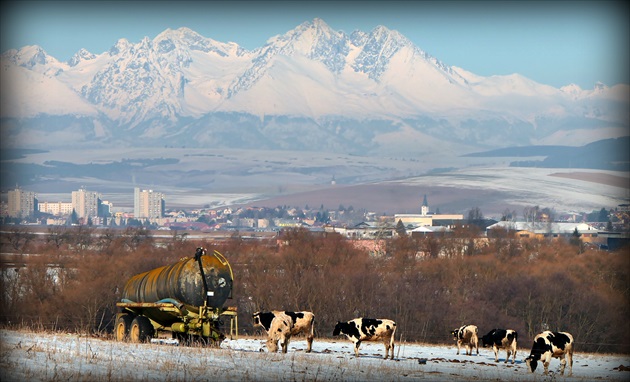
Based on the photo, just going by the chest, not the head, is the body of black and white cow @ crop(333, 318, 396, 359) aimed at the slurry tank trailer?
yes

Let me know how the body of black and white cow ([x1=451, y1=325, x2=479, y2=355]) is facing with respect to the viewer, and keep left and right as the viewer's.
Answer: facing away from the viewer and to the left of the viewer

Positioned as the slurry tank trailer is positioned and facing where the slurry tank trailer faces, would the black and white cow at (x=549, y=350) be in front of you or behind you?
in front

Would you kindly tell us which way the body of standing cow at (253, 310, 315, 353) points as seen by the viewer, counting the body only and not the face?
to the viewer's left

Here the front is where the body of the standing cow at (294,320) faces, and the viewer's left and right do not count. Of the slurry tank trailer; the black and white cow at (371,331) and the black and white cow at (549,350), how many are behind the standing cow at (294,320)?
2

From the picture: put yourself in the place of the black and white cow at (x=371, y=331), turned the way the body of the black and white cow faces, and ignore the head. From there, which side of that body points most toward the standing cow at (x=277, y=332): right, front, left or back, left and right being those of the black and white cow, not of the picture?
front

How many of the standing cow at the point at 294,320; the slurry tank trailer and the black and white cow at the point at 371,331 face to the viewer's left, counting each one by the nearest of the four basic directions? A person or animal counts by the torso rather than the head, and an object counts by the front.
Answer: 2

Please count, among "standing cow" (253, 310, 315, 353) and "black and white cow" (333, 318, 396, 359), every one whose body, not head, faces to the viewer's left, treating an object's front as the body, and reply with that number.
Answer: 2

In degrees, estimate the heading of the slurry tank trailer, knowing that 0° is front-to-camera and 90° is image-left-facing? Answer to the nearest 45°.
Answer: approximately 315°

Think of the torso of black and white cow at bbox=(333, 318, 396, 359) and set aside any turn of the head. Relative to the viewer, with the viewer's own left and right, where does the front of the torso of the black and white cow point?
facing to the left of the viewer
